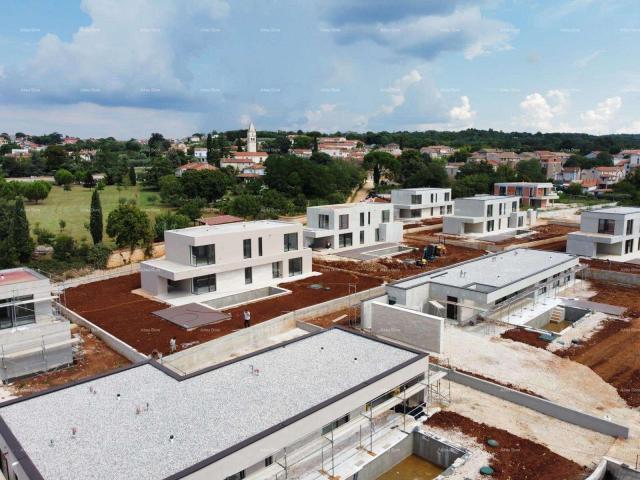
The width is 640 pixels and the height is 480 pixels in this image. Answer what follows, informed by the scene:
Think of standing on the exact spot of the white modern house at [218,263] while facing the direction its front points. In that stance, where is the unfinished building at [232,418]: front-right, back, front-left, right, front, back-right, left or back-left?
front-right

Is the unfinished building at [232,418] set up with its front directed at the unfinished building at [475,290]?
no

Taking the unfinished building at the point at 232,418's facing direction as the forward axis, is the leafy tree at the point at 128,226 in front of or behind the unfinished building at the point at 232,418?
behind

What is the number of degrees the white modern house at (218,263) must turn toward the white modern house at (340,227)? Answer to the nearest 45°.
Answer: approximately 90° to its left

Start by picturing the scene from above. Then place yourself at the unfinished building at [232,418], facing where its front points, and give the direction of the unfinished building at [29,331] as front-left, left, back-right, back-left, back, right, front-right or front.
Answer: back

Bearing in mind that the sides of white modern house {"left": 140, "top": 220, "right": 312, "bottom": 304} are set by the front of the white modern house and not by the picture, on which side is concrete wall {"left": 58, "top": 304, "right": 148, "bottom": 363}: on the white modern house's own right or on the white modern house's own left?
on the white modern house's own right

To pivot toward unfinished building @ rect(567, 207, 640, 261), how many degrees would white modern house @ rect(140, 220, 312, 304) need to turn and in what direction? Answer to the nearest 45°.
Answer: approximately 45° to its left

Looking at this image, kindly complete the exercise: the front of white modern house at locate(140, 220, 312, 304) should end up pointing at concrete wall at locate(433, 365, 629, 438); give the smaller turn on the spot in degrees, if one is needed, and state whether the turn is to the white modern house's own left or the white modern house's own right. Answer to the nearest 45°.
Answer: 0° — it already faces it

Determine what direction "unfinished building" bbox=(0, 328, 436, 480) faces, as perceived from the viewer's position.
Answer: facing the viewer and to the right of the viewer

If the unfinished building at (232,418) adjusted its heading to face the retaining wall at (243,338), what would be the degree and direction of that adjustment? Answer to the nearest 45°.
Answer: approximately 135° to its left

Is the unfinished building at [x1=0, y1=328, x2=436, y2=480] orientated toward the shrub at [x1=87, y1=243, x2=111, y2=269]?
no

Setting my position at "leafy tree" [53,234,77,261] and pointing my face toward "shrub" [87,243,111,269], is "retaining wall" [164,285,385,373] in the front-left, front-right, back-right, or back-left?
front-right

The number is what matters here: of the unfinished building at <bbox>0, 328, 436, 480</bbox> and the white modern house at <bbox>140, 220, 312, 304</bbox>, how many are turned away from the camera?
0

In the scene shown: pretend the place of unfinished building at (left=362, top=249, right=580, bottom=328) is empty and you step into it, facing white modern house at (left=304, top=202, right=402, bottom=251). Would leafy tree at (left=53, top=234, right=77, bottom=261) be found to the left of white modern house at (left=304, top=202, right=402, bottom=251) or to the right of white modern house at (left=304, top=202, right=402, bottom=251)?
left

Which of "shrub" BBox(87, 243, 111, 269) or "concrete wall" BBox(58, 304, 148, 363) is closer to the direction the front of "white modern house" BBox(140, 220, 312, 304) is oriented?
the concrete wall

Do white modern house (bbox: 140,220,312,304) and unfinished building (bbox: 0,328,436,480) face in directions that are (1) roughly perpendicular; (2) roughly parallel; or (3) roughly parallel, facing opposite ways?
roughly parallel
